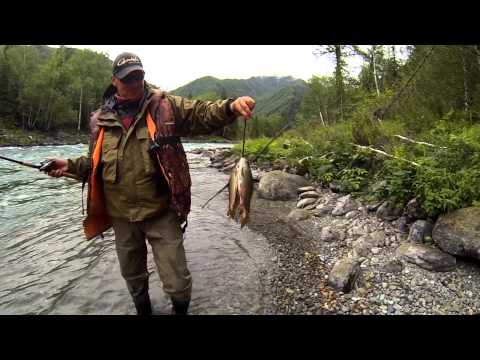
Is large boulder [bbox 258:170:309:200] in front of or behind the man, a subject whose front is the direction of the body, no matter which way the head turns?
behind

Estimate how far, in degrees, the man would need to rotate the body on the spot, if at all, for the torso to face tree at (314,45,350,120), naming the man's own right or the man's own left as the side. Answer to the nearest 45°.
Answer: approximately 135° to the man's own left

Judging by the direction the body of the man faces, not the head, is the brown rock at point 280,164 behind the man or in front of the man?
behind

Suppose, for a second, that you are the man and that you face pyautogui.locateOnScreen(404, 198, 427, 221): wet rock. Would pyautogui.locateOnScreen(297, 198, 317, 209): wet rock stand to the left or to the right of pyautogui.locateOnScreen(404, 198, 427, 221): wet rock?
left

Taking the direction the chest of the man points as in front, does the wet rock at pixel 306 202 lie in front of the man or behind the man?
behind

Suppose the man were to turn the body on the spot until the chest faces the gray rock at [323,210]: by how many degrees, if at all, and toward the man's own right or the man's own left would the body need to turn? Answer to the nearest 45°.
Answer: approximately 135° to the man's own left

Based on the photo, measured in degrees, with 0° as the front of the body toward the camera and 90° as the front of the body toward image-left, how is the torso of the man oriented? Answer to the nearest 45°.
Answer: approximately 0°

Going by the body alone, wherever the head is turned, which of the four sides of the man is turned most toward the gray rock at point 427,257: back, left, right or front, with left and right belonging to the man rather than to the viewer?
left

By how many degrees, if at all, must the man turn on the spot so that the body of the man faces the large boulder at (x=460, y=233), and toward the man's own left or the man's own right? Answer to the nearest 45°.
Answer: approximately 90° to the man's own left
